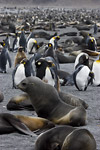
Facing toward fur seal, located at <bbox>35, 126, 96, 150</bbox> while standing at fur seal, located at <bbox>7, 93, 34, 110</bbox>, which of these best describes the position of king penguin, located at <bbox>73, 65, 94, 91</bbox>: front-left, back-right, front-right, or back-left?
back-left

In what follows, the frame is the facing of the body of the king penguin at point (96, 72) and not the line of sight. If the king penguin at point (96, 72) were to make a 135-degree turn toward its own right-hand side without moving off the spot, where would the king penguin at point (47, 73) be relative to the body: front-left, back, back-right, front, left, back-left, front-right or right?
left

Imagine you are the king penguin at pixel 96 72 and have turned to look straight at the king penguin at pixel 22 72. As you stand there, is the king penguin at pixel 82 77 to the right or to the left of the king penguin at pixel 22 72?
left

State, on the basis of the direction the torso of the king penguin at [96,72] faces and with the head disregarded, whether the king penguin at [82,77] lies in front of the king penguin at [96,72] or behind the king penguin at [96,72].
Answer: in front

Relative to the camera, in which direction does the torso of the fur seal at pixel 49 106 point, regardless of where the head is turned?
to the viewer's left

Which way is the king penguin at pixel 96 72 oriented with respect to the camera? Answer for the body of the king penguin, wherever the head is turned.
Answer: toward the camera

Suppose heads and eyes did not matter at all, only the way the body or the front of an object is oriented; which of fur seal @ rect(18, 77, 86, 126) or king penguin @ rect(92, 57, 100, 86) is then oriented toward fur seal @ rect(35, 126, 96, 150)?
the king penguin

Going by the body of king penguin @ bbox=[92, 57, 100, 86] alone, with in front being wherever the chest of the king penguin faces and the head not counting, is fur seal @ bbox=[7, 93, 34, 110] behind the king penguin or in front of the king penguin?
in front

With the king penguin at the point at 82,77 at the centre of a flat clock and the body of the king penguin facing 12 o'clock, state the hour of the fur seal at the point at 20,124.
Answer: The fur seal is roughly at 2 o'clock from the king penguin.
